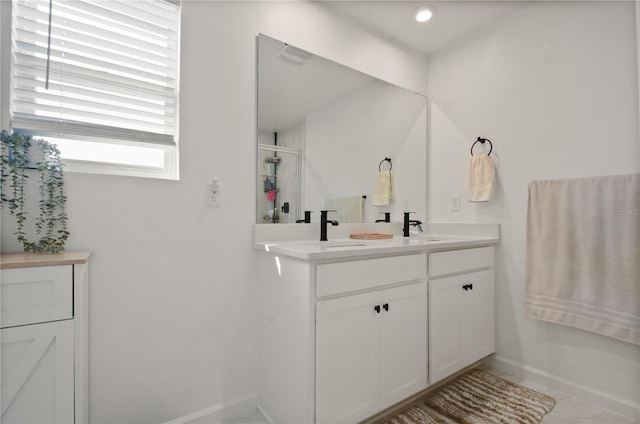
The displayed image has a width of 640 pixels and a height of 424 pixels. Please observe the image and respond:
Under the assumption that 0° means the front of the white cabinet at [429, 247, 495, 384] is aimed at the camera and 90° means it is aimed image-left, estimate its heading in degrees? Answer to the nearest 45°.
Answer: approximately 315°

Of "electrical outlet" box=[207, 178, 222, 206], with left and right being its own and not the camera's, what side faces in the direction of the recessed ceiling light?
left

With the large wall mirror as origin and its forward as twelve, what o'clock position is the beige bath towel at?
The beige bath towel is roughly at 11 o'clock from the large wall mirror.

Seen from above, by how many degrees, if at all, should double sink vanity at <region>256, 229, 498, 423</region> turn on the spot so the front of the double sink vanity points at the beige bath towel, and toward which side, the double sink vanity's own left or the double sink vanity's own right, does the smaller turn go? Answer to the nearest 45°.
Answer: approximately 45° to the double sink vanity's own left

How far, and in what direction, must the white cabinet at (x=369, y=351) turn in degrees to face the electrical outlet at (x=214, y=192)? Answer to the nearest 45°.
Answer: approximately 135° to its right

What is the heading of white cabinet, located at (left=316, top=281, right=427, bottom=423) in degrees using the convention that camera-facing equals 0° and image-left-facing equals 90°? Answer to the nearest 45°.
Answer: approximately 315°

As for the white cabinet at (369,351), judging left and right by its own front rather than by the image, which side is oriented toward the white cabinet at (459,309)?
left

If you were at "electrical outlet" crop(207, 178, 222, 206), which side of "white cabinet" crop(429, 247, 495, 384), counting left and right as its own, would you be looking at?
right

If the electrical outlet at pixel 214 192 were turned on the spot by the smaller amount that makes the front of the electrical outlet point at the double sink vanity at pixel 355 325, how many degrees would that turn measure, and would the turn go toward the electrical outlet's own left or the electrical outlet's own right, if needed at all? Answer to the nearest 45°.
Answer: approximately 45° to the electrical outlet's own left

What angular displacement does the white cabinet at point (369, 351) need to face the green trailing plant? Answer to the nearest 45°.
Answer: approximately 135° to its right
